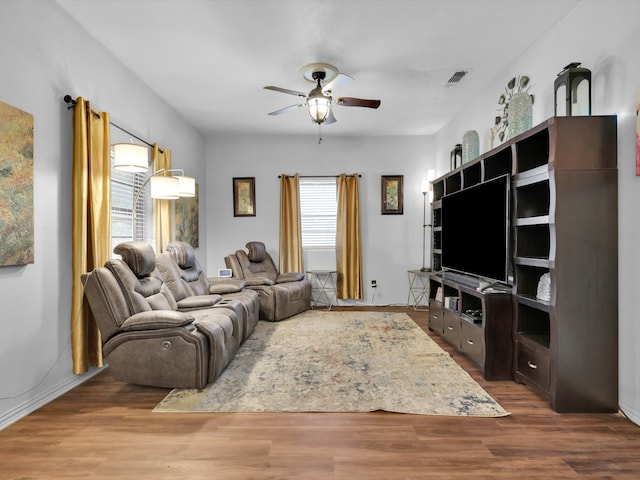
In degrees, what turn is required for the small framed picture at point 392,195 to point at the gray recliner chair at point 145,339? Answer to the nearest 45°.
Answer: approximately 45° to its right

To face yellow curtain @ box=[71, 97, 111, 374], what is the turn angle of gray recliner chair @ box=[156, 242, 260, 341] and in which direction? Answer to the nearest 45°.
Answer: approximately 90° to its right

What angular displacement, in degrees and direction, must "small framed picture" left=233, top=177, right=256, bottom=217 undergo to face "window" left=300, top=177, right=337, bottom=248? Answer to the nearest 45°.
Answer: approximately 90° to its left

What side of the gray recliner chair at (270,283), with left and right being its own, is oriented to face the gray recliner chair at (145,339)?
right

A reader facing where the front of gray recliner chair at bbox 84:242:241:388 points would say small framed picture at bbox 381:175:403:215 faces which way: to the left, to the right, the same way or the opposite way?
to the right

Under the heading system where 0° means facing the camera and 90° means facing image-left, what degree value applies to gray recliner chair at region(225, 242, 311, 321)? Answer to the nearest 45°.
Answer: approximately 315°
